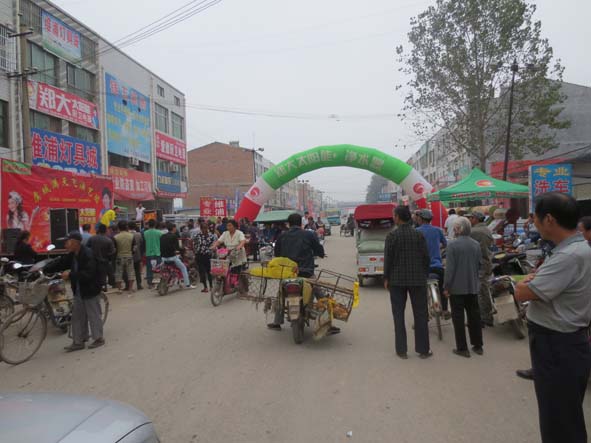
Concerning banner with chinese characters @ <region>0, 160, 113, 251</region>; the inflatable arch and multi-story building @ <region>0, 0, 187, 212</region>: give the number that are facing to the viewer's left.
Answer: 0

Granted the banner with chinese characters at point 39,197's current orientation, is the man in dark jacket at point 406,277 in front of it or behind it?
in front

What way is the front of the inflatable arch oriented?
toward the camera

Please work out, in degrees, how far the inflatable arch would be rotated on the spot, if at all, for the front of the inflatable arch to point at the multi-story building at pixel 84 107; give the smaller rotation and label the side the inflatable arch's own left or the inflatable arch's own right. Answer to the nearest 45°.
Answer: approximately 90° to the inflatable arch's own right

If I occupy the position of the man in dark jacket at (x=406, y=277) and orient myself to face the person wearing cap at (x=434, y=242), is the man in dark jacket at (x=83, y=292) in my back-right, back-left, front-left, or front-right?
back-left

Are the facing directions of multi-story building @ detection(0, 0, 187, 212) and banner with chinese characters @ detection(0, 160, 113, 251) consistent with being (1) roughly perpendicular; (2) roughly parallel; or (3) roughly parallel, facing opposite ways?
roughly parallel

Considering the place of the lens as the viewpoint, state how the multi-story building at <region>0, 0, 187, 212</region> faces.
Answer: facing the viewer and to the right of the viewer

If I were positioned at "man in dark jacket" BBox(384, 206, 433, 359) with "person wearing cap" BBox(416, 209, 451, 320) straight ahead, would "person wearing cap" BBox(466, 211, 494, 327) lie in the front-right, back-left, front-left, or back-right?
front-right

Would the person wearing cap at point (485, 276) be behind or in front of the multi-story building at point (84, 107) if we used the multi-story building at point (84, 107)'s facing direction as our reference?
in front

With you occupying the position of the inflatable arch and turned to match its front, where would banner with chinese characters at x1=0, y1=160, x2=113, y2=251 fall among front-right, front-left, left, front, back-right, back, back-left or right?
front-right

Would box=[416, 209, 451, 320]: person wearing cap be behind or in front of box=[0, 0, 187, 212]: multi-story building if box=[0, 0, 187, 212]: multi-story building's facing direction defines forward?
in front

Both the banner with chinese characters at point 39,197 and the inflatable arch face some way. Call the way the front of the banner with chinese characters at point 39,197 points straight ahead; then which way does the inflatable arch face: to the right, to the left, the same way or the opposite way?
to the right

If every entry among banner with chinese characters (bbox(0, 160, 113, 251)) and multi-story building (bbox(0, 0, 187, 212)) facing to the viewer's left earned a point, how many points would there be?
0

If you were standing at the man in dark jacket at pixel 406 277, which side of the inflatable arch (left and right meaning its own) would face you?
front

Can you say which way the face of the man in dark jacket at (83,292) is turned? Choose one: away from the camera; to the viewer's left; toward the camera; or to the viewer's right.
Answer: to the viewer's left
